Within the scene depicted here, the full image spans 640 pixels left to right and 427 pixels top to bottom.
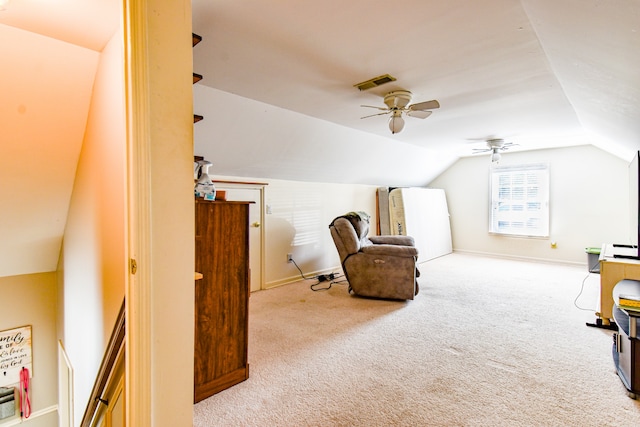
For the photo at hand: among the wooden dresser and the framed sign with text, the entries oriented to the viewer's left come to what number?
0

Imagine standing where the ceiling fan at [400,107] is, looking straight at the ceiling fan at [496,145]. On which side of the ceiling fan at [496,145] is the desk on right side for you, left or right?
right

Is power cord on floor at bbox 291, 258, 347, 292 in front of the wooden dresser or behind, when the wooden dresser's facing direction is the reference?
in front

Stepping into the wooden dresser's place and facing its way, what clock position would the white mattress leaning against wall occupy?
The white mattress leaning against wall is roughly at 12 o'clock from the wooden dresser.

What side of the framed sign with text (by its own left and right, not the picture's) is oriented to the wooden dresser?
front

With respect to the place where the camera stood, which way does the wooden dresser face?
facing away from the viewer and to the right of the viewer
